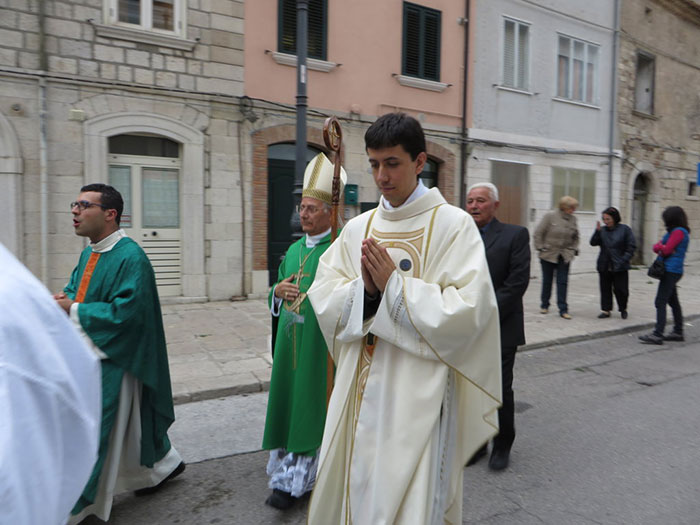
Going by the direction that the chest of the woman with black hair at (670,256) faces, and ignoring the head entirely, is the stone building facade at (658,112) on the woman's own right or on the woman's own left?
on the woman's own right

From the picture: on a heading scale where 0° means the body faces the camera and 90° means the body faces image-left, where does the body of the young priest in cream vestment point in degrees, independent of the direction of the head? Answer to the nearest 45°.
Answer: approximately 45°

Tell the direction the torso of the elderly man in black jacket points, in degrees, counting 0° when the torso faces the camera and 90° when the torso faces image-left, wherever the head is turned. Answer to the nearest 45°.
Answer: approximately 45°

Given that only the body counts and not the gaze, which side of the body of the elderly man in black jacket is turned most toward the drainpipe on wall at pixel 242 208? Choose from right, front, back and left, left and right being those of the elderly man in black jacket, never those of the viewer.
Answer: right

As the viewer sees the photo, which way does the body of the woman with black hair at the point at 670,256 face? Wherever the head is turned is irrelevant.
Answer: to the viewer's left

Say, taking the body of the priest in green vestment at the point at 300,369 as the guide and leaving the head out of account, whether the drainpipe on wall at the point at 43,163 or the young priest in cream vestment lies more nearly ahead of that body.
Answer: the young priest in cream vestment

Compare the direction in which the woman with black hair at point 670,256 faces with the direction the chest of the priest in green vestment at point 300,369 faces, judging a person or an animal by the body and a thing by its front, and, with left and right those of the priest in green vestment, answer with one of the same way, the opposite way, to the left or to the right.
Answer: to the right

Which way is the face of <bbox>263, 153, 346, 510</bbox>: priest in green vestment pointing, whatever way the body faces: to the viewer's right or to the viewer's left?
to the viewer's left
